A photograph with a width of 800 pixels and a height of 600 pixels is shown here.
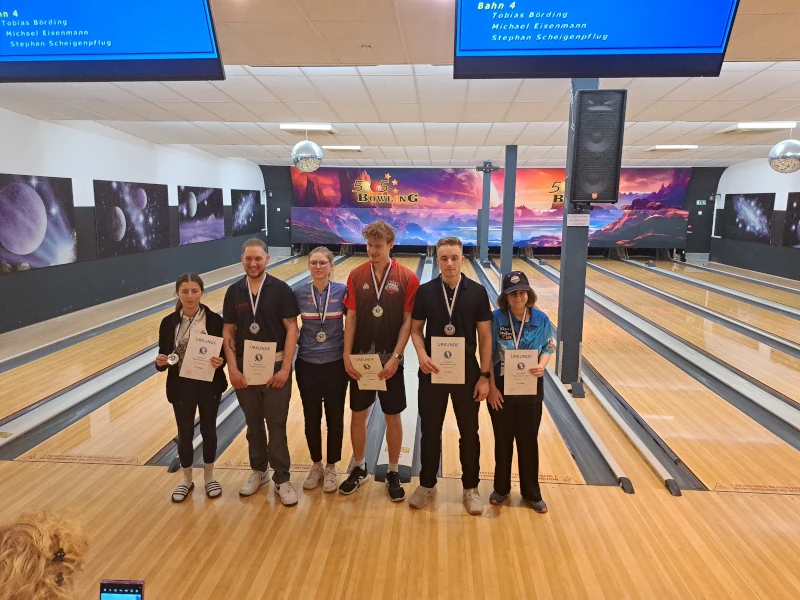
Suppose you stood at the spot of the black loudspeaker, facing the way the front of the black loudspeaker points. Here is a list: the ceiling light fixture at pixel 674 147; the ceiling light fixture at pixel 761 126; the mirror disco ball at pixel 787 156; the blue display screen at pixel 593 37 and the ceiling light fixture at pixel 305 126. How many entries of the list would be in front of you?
1

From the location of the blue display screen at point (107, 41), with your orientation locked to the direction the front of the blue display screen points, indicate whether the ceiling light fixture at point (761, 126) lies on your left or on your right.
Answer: on your left

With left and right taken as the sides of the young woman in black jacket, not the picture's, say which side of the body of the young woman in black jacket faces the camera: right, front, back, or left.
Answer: front

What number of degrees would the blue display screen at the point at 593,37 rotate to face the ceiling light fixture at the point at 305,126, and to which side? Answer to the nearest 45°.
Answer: approximately 135° to its right

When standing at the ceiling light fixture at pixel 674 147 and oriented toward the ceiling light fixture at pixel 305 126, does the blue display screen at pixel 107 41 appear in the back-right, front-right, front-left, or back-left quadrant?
front-left

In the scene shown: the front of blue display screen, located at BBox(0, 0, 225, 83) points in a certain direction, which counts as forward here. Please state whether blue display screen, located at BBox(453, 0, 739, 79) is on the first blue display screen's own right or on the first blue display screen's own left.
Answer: on the first blue display screen's own left

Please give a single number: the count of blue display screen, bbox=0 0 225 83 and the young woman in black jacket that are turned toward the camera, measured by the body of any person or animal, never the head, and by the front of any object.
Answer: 2

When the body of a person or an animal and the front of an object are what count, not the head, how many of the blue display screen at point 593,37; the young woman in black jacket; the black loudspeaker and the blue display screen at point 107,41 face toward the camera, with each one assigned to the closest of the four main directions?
4

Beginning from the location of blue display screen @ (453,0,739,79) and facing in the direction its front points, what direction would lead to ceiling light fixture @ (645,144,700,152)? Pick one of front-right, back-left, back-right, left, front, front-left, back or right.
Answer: back

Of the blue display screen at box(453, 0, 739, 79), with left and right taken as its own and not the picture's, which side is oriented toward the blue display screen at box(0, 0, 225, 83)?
right

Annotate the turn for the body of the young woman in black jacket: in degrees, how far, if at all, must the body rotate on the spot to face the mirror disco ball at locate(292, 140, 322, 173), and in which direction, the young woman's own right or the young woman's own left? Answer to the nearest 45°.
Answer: approximately 180°

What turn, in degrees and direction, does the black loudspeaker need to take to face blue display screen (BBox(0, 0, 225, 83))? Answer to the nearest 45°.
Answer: approximately 45° to its right

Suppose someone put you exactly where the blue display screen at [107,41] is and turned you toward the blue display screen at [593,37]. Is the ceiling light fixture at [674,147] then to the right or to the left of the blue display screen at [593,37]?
left

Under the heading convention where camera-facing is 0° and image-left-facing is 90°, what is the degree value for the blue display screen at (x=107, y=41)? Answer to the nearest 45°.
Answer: approximately 0°

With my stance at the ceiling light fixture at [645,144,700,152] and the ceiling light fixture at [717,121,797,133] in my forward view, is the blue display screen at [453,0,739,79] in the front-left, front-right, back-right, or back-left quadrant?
front-right

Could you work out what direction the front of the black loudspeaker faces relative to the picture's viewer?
facing the viewer

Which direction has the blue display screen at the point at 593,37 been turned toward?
toward the camera
